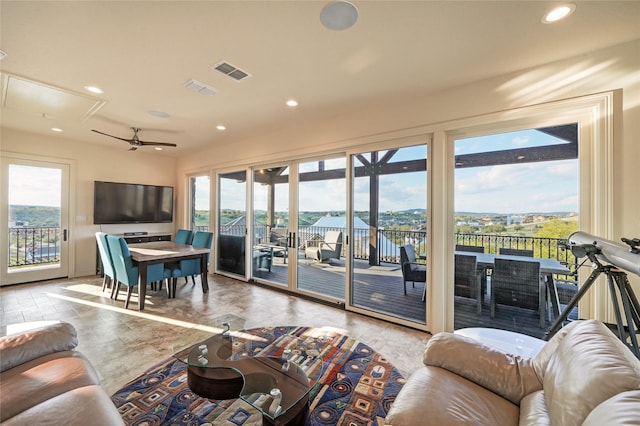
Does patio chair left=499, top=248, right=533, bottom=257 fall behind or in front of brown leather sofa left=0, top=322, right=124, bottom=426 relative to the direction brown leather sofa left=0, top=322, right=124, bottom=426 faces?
in front

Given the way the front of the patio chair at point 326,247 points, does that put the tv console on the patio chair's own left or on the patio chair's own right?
on the patio chair's own right

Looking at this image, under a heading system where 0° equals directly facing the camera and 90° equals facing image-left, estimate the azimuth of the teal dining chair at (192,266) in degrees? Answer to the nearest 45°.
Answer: approximately 45°

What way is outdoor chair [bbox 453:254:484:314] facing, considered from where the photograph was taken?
facing away from the viewer and to the right of the viewer

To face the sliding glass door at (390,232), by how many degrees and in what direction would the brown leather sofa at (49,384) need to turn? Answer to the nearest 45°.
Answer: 0° — it already faces it

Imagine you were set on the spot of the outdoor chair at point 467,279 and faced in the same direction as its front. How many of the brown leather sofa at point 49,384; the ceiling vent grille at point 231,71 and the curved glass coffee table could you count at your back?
3

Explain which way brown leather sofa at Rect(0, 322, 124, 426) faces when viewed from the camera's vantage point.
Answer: facing to the right of the viewer

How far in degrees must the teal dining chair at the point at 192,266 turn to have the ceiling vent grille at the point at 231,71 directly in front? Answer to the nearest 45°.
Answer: approximately 45° to its left

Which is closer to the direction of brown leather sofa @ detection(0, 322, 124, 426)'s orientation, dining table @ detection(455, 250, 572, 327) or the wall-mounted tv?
the dining table

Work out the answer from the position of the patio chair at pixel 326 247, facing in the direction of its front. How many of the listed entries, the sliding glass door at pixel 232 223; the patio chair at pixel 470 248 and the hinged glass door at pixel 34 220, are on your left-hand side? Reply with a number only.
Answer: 1

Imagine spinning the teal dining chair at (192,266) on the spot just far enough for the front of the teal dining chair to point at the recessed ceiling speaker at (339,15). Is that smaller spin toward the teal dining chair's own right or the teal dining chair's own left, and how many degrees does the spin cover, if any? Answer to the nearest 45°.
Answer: approximately 45° to the teal dining chair's own left

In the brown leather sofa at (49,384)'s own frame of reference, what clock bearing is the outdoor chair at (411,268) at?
The outdoor chair is roughly at 12 o'clock from the brown leather sofa.

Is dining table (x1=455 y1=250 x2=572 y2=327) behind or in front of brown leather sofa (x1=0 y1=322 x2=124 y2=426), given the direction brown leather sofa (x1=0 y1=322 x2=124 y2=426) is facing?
in front

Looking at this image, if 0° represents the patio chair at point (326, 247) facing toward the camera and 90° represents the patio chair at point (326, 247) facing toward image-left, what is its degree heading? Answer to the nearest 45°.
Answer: approximately 45°
